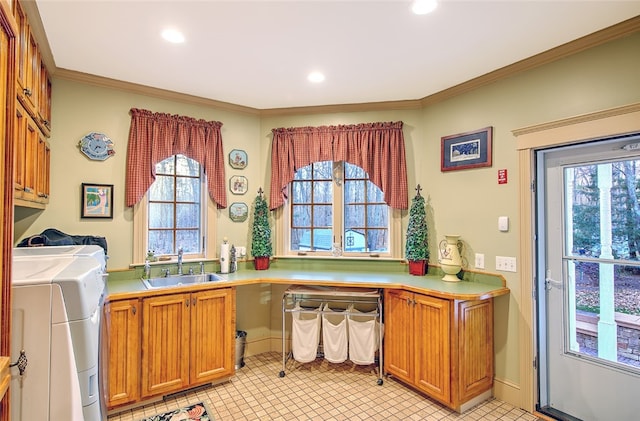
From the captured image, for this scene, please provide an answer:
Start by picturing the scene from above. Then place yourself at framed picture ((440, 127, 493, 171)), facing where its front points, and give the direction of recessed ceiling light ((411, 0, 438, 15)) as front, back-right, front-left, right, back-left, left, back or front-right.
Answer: front-left

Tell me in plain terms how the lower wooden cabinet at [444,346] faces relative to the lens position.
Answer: facing the viewer and to the left of the viewer

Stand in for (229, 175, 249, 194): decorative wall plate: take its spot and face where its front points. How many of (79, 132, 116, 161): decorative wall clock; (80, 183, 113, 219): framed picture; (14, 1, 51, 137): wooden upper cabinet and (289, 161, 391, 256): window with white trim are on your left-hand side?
1

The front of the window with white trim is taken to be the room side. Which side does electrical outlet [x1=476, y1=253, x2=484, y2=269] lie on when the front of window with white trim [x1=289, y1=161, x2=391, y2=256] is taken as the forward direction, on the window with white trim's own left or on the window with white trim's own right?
on the window with white trim's own left

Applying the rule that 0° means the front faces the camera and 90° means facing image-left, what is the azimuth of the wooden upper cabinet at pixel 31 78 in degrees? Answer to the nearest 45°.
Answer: approximately 270°

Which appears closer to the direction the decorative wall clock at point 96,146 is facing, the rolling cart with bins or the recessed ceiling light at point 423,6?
the recessed ceiling light

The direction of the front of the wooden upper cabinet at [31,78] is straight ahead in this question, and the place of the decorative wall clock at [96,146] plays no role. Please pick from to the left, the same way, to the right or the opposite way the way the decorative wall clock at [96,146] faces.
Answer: to the right

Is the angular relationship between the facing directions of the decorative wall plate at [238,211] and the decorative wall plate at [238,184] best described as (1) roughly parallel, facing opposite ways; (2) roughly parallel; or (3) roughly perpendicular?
roughly parallel

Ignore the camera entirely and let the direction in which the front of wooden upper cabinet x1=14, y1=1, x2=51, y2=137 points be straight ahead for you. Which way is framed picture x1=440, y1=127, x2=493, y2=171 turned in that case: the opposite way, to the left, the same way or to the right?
the opposite way

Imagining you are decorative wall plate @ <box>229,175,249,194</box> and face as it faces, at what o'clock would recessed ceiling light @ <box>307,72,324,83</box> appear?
The recessed ceiling light is roughly at 11 o'clock from the decorative wall plate.

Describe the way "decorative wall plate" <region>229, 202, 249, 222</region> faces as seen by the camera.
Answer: facing the viewer

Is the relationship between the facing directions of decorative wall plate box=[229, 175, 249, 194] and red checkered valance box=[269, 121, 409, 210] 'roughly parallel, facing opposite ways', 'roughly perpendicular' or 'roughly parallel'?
roughly parallel
